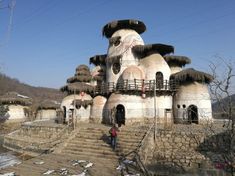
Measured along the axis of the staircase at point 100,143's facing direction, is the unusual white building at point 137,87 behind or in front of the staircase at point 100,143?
behind

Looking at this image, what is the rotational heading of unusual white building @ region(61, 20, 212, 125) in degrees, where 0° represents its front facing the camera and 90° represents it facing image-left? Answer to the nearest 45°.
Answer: approximately 0°

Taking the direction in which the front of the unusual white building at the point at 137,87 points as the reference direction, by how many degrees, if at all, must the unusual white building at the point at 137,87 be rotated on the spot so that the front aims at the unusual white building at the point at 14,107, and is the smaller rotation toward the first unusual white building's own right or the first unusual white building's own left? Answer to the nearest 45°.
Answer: approximately 135° to the first unusual white building's own right

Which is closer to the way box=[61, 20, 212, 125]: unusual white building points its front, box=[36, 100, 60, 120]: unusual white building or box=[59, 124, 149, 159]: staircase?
the staircase

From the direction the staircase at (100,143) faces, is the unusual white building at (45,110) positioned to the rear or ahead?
to the rear

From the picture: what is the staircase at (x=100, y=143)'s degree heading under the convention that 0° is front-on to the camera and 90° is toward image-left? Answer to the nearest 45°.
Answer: approximately 0°

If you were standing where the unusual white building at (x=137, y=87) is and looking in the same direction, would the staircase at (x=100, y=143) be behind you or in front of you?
in front

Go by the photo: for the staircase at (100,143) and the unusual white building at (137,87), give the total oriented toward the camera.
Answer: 2
